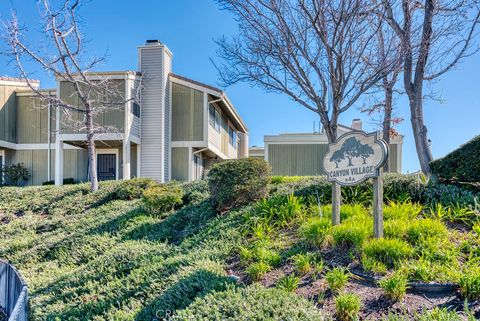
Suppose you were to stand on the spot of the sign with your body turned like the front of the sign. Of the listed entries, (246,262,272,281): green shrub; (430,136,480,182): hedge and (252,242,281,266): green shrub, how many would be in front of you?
2

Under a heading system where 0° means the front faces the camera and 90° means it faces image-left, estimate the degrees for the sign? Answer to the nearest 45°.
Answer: approximately 45°

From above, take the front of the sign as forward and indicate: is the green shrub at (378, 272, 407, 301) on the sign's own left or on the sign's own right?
on the sign's own left

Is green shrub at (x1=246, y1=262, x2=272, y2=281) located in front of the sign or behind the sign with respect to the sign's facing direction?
in front

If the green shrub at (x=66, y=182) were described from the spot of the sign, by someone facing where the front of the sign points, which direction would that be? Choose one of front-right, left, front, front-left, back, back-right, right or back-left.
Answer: right

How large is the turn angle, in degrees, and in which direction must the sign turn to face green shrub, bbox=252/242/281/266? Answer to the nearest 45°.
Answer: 0° — it already faces it

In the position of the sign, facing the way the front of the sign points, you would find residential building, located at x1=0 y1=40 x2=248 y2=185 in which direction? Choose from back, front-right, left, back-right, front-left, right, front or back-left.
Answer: right

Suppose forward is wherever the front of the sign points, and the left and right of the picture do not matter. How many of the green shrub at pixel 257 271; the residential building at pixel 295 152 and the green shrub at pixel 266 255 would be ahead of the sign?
2

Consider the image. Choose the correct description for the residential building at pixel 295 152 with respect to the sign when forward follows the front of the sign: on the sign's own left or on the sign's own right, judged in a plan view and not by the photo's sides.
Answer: on the sign's own right

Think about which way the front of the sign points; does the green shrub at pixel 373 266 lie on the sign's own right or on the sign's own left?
on the sign's own left

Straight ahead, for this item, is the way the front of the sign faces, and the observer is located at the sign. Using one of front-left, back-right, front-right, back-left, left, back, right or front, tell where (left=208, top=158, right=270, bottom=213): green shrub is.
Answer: right

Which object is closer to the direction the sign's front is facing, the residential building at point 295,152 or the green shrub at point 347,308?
the green shrub

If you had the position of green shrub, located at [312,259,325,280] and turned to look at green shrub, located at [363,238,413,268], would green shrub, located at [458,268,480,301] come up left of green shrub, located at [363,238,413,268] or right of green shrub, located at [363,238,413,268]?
right

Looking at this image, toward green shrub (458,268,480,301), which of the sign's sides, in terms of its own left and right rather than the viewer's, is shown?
left

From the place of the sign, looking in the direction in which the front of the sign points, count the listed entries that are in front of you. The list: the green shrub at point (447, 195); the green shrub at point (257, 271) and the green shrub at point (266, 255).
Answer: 2
